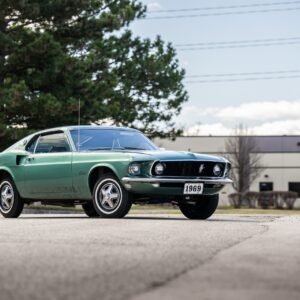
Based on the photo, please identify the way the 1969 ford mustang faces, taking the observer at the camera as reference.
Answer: facing the viewer and to the right of the viewer

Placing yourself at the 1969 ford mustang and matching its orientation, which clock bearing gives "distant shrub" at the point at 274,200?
The distant shrub is roughly at 8 o'clock from the 1969 ford mustang.

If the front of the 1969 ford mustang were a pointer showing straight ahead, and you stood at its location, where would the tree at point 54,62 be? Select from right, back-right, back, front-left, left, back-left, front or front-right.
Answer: back-left
